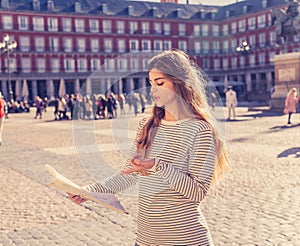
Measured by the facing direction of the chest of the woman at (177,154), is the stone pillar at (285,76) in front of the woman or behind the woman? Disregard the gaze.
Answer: behind

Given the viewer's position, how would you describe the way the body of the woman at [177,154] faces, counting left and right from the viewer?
facing the viewer and to the left of the viewer

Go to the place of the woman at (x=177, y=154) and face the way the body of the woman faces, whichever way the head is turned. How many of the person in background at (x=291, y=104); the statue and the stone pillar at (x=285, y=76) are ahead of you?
0

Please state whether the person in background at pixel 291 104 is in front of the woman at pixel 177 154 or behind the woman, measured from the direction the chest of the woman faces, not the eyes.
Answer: behind
